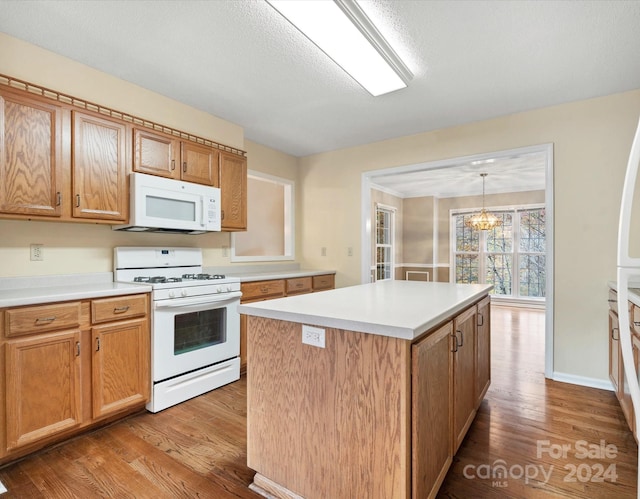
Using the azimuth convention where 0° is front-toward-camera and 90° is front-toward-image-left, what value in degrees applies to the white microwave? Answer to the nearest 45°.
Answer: approximately 315°

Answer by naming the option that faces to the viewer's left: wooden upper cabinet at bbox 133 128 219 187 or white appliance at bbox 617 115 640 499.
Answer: the white appliance

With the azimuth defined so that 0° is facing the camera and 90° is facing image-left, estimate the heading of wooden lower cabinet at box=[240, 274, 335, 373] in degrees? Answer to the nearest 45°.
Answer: approximately 315°

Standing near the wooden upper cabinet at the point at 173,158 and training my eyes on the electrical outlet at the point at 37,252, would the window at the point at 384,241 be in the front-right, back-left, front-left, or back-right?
back-right

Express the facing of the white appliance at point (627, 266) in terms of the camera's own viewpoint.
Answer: facing to the left of the viewer

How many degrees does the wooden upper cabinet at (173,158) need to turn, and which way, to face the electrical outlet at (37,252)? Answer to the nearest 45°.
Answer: approximately 135° to its right

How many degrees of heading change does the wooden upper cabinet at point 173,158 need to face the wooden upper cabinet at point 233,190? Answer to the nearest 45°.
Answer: approximately 90° to its left

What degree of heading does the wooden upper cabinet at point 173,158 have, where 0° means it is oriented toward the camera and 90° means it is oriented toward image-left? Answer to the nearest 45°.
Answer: approximately 315°

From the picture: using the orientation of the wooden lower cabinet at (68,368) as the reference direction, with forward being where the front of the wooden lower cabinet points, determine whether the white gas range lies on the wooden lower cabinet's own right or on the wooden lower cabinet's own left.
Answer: on the wooden lower cabinet's own left

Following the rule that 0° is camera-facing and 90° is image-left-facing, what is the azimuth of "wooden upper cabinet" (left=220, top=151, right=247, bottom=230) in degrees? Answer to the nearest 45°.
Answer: approximately 315°
